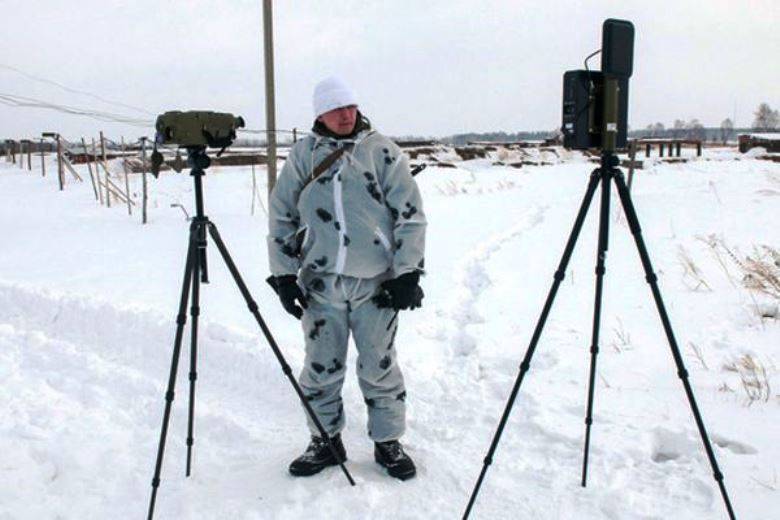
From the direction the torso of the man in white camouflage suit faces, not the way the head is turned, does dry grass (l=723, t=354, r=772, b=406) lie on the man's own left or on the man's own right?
on the man's own left

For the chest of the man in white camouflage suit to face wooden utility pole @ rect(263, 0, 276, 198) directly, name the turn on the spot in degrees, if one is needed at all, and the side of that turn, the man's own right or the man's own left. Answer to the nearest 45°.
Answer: approximately 180°

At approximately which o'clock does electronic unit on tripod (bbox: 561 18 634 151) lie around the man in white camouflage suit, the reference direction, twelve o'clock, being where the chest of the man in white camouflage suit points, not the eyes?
The electronic unit on tripod is roughly at 10 o'clock from the man in white camouflage suit.

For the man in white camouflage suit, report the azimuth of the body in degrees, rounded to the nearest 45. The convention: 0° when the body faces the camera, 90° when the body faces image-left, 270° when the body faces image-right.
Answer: approximately 0°

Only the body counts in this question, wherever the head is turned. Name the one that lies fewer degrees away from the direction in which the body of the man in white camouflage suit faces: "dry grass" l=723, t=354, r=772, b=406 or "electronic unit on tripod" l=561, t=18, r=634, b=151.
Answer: the electronic unit on tripod

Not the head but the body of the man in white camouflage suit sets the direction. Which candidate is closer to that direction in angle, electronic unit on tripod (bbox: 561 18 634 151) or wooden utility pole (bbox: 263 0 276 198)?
the electronic unit on tripod
